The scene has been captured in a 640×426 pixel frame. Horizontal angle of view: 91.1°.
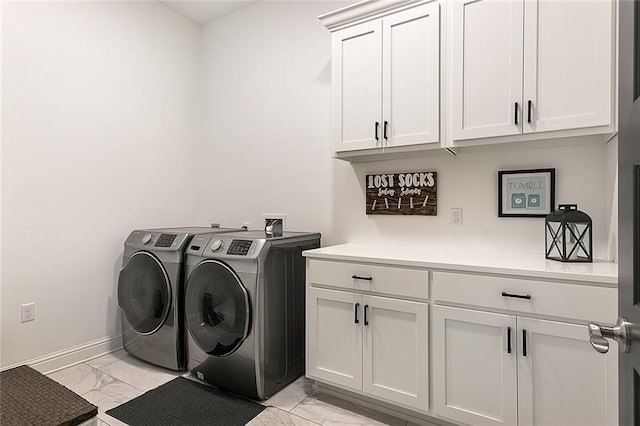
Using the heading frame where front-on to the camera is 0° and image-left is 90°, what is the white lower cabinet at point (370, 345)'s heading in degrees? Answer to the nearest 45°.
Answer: approximately 45°

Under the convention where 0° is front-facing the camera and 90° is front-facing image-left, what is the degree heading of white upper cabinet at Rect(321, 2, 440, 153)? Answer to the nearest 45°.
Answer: approximately 45°

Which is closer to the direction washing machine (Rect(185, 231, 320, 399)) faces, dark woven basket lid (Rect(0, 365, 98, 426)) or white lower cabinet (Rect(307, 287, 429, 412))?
the dark woven basket lid

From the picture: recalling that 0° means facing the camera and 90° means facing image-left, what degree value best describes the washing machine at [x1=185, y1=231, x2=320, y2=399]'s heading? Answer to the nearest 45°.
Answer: approximately 45°

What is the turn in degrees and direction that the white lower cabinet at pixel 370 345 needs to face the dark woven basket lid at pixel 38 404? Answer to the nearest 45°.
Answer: approximately 45° to its right

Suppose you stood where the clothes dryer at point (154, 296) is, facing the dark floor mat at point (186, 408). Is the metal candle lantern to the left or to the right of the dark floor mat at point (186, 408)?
left

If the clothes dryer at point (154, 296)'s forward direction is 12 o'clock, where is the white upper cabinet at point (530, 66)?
The white upper cabinet is roughly at 9 o'clock from the clothes dryer.

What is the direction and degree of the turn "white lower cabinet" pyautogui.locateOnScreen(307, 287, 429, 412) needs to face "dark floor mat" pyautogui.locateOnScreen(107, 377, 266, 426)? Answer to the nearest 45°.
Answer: approximately 45° to its right
